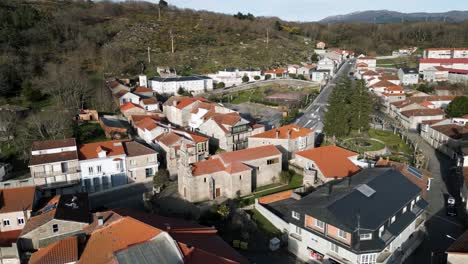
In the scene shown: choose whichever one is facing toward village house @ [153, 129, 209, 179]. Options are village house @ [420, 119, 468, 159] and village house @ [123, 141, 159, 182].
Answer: village house @ [420, 119, 468, 159]

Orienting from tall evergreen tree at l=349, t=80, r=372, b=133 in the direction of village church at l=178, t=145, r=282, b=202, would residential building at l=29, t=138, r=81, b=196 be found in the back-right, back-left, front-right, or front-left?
front-right

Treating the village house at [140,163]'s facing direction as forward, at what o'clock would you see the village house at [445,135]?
the village house at [445,135] is roughly at 9 o'clock from the village house at [140,163].

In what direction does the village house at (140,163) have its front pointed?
toward the camera

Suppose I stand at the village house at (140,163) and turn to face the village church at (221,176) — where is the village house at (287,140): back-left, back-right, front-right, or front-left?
front-left

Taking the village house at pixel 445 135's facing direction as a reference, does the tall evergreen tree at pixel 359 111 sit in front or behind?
in front

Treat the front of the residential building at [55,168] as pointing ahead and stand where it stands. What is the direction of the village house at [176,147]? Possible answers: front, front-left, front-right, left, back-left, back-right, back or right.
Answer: left

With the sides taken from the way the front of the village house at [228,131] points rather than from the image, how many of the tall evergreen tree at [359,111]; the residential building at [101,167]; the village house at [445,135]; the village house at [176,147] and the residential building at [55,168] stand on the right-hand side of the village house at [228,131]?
3

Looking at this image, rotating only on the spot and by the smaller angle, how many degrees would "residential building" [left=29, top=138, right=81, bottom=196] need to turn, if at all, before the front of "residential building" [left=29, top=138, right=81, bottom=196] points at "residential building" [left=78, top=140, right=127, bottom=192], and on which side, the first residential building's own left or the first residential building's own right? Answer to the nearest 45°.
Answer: approximately 90° to the first residential building's own left

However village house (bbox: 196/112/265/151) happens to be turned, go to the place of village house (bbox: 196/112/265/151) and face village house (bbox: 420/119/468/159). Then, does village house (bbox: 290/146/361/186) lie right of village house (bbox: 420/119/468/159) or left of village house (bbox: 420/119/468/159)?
right

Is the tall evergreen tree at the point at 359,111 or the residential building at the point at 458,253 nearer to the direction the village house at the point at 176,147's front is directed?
the residential building

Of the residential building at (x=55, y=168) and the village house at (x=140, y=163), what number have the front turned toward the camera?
2

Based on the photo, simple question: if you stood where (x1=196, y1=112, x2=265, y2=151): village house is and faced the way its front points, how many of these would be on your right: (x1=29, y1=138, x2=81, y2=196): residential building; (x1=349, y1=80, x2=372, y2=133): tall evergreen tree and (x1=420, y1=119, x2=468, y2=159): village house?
1

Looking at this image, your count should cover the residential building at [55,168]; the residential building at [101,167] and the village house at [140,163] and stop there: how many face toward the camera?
3
